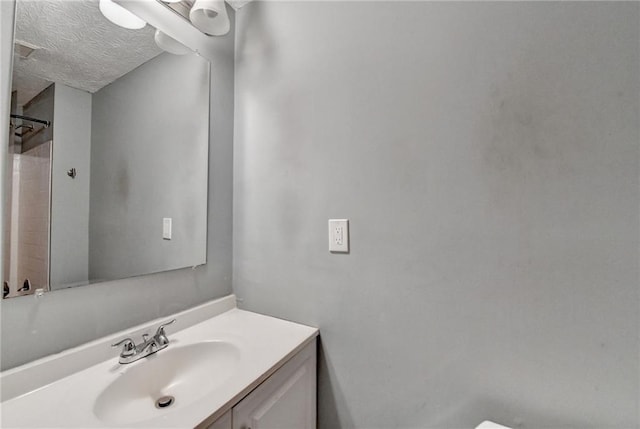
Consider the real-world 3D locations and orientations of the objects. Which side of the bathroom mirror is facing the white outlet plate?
front

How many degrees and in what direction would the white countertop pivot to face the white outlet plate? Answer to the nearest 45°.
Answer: approximately 45° to its left

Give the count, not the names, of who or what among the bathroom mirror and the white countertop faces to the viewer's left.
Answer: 0

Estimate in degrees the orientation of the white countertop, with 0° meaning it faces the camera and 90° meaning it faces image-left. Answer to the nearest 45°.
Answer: approximately 315°

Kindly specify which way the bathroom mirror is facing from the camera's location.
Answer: facing the viewer and to the right of the viewer

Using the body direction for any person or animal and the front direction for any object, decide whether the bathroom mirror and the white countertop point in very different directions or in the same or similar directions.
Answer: same or similar directions
